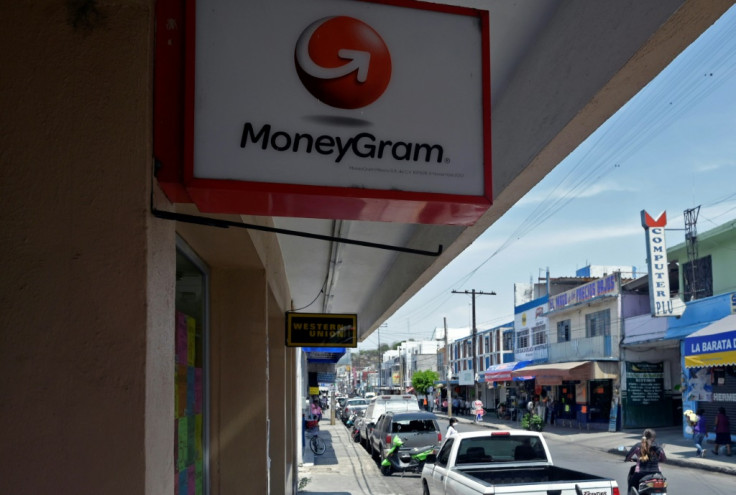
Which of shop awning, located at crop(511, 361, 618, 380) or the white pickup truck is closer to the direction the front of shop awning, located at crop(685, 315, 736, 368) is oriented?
the white pickup truck

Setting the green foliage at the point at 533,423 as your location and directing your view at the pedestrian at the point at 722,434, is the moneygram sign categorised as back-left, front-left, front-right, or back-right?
front-right

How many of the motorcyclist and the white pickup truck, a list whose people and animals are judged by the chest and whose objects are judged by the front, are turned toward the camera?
0

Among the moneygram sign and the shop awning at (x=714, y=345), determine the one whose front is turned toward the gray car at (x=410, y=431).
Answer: the shop awning

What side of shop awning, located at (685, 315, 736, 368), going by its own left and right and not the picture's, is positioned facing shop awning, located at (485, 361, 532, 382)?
right

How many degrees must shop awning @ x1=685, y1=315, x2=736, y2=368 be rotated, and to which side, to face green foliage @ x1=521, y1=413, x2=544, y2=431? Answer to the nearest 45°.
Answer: approximately 90° to its right

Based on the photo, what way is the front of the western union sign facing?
toward the camera

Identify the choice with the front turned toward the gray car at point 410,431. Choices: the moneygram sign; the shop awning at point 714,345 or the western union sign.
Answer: the shop awning

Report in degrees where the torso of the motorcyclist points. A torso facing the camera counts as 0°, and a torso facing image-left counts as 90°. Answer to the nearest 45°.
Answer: approximately 135°

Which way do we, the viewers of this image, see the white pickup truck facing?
facing away from the viewer and to the left of the viewer

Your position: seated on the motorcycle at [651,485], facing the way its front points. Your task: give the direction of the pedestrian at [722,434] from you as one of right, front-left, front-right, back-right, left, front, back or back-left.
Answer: front-right

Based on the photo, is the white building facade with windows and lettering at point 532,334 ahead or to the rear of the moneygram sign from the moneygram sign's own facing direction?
to the rear

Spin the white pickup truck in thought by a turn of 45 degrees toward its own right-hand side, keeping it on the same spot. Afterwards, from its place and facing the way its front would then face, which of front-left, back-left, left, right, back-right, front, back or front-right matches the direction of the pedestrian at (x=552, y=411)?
front

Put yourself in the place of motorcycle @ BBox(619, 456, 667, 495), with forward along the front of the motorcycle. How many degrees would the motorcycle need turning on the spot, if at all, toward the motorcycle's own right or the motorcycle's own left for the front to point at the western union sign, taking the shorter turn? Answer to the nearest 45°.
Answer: approximately 45° to the motorcycle's own left

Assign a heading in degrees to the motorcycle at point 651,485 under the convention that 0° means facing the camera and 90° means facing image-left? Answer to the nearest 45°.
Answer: approximately 135°

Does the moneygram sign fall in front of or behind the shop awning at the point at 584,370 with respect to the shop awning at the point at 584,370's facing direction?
in front

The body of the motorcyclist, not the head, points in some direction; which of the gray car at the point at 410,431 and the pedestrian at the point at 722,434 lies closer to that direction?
the gray car
